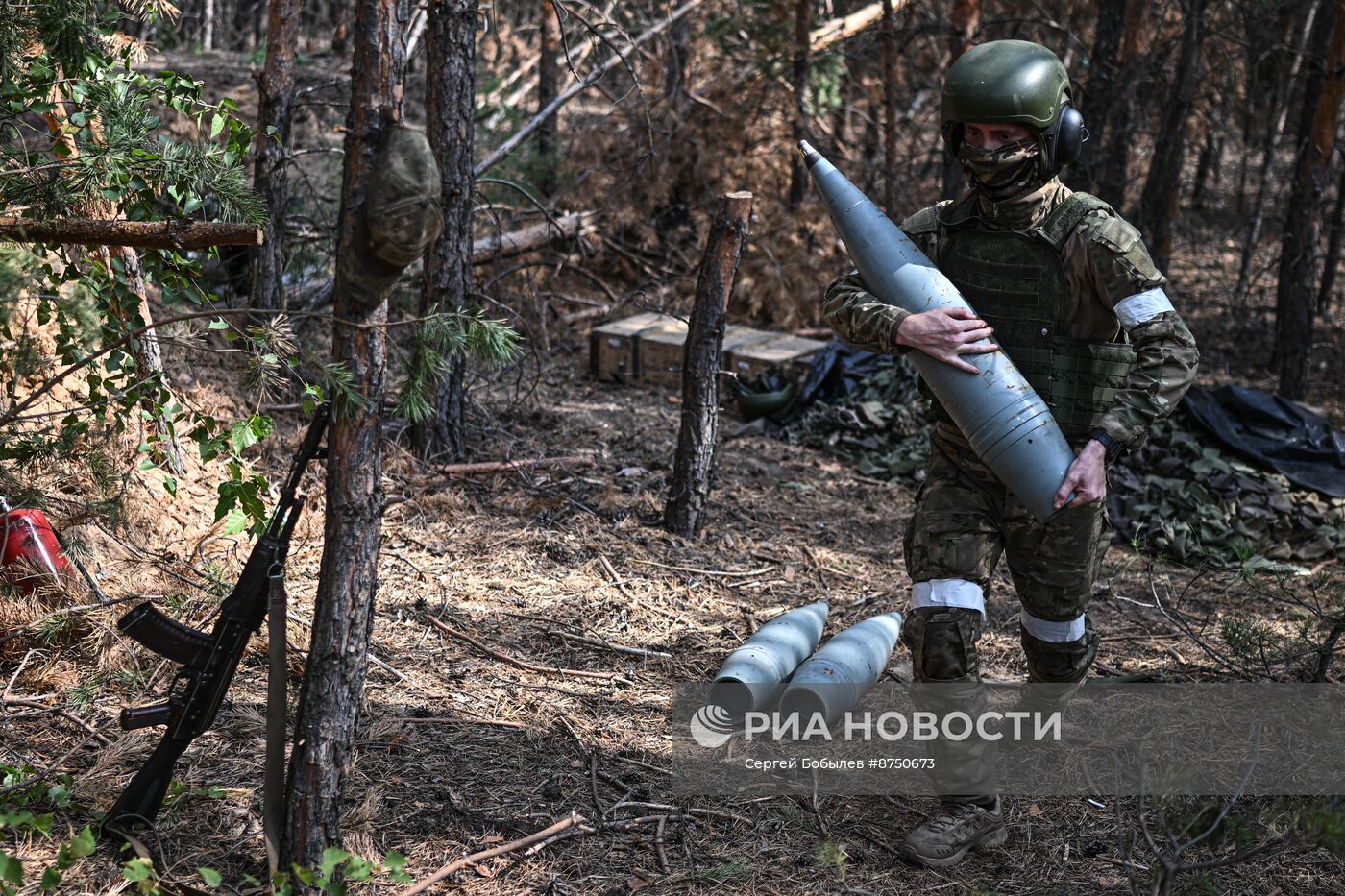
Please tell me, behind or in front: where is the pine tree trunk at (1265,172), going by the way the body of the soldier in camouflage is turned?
behind

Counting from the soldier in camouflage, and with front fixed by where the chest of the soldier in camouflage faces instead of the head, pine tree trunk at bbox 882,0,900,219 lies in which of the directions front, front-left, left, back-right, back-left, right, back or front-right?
back-right

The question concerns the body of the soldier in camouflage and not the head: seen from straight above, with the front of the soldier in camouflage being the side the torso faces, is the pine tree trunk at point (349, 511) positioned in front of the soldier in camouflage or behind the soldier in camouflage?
in front

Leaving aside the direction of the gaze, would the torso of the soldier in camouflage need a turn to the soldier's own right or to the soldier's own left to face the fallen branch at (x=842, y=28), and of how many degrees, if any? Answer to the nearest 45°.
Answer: approximately 135° to the soldier's own right

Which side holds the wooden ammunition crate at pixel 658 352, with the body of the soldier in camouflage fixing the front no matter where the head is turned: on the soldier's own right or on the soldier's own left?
on the soldier's own right

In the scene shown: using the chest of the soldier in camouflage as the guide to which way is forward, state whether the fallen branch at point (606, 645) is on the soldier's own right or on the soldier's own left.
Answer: on the soldier's own right

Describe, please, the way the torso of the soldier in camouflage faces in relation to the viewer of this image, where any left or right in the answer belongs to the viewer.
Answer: facing the viewer and to the left of the viewer

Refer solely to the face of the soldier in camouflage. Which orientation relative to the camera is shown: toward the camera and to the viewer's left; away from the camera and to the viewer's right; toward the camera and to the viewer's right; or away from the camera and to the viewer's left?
toward the camera and to the viewer's left

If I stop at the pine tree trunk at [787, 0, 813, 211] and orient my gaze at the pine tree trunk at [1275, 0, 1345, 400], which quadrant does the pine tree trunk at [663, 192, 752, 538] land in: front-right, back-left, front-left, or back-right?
front-right

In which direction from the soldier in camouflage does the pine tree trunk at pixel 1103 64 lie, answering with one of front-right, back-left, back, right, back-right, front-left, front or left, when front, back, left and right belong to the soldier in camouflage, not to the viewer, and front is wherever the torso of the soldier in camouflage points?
back-right

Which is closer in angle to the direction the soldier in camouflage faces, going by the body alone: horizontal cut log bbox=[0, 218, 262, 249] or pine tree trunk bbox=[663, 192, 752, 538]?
the horizontal cut log

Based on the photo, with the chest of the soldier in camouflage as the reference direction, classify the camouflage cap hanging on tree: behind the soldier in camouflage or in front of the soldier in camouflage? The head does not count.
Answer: in front
